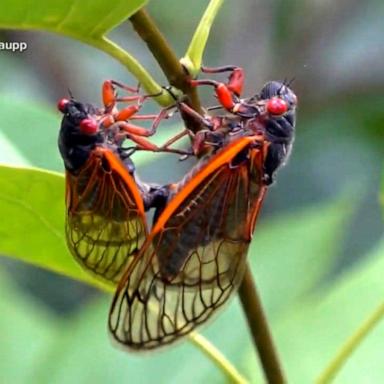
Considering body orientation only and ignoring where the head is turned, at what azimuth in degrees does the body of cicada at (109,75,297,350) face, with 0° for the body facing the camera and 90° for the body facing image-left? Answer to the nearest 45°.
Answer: approximately 270°
